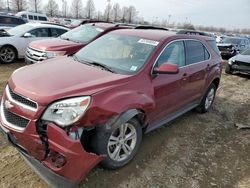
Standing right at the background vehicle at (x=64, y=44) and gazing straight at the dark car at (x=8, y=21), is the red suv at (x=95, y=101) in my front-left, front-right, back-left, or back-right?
back-left

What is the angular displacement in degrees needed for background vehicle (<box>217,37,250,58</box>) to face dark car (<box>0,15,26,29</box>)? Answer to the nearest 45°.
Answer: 0° — it already faces it

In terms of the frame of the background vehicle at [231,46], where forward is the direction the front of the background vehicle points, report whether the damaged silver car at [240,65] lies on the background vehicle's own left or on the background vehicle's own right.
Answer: on the background vehicle's own left

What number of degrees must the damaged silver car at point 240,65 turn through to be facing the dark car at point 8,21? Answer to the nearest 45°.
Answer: approximately 45° to its right

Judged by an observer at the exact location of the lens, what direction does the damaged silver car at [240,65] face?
facing the viewer and to the left of the viewer

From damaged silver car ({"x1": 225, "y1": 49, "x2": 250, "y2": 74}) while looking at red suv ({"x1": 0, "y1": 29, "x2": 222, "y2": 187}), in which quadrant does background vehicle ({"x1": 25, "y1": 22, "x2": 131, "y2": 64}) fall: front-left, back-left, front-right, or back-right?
front-right

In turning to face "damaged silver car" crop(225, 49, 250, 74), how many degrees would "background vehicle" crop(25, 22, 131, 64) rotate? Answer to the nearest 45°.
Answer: approximately 135° to its left

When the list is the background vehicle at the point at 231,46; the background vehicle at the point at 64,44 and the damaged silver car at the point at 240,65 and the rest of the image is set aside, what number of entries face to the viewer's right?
0

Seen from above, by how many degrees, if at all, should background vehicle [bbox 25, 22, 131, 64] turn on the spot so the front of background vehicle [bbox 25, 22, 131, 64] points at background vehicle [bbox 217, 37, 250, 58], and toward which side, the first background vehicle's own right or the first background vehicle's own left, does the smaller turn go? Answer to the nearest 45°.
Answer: approximately 180°

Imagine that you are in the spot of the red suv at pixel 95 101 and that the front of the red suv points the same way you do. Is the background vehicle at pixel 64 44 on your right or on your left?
on your right

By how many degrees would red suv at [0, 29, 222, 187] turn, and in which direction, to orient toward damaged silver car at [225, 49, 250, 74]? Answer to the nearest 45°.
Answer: approximately 180°
